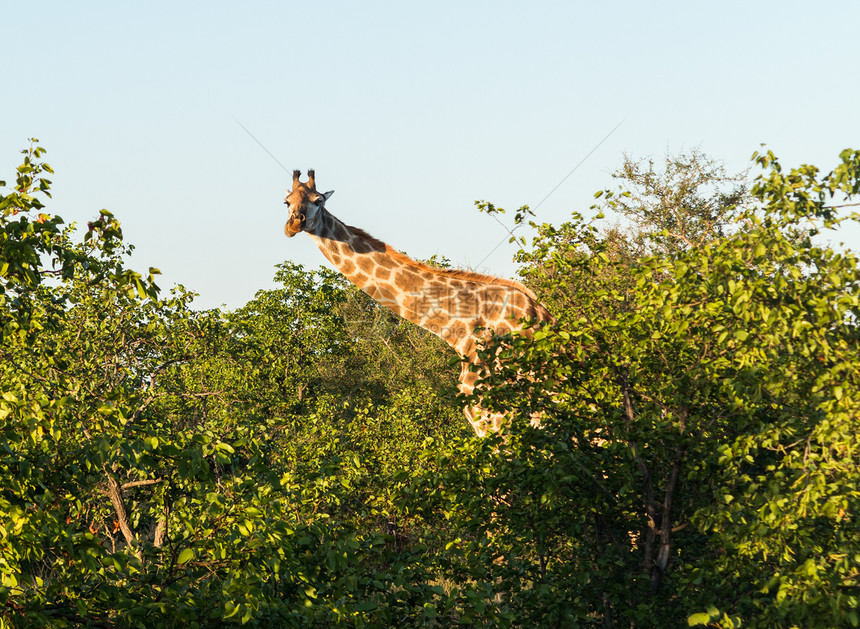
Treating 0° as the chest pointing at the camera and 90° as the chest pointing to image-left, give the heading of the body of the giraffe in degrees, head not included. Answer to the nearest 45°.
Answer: approximately 90°
